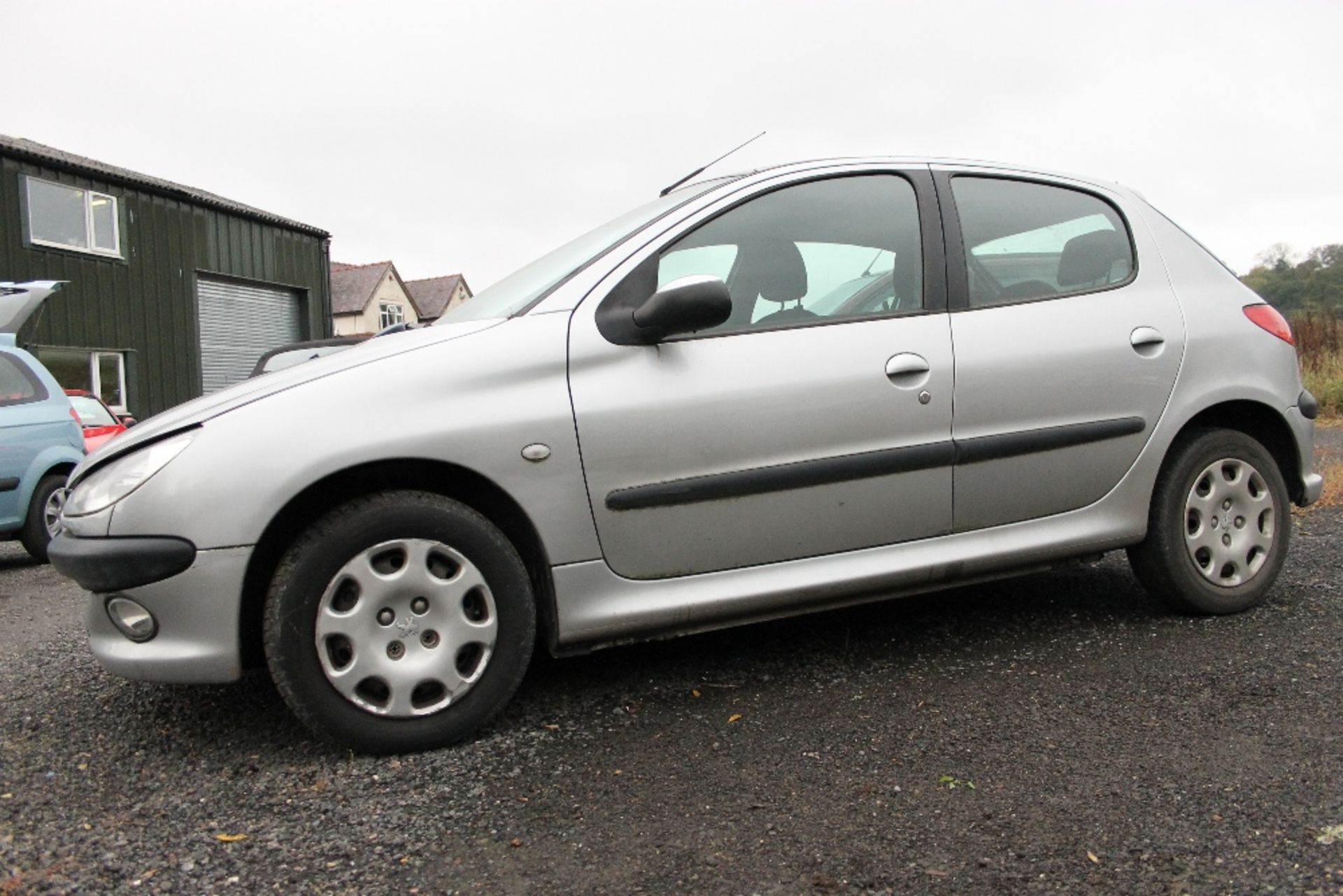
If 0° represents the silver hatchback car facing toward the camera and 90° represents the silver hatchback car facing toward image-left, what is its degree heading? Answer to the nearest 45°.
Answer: approximately 45°

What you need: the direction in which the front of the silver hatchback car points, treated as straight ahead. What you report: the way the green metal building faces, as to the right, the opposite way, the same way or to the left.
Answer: to the left

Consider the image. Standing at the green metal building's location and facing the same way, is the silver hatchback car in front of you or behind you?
in front

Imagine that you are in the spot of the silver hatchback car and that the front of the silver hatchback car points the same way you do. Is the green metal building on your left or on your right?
on your right

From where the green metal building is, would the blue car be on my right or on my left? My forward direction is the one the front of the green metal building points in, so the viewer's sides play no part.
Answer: on my right

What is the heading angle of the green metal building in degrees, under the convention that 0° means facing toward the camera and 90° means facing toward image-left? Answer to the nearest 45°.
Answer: approximately 315°

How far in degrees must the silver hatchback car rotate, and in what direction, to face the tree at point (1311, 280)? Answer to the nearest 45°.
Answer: approximately 180°

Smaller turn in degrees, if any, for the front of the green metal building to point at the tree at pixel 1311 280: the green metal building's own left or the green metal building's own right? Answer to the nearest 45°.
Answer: approximately 45° to the green metal building's own left

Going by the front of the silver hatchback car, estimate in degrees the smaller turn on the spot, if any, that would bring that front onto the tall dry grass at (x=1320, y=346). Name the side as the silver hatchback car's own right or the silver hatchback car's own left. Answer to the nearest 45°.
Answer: approximately 180°
